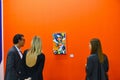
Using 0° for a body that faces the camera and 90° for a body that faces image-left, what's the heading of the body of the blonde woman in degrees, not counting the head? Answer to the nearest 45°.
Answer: approximately 225°

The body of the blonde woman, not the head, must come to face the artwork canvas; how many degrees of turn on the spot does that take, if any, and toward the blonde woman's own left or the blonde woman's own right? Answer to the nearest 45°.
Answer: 0° — they already face it

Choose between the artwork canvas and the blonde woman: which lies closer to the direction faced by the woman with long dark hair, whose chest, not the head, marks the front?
the artwork canvas

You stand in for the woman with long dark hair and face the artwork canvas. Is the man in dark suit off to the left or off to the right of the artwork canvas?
left

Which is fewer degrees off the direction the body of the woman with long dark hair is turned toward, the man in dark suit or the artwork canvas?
the artwork canvas

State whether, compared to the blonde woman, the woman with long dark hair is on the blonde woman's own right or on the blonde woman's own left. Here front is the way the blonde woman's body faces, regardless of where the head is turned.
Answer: on the blonde woman's own right

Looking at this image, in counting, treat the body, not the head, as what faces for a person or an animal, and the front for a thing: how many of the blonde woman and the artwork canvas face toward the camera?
1

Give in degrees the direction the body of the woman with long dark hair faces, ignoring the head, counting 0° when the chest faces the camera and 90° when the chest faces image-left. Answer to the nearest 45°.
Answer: approximately 135°

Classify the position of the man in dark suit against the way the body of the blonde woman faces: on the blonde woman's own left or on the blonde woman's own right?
on the blonde woman's own left
